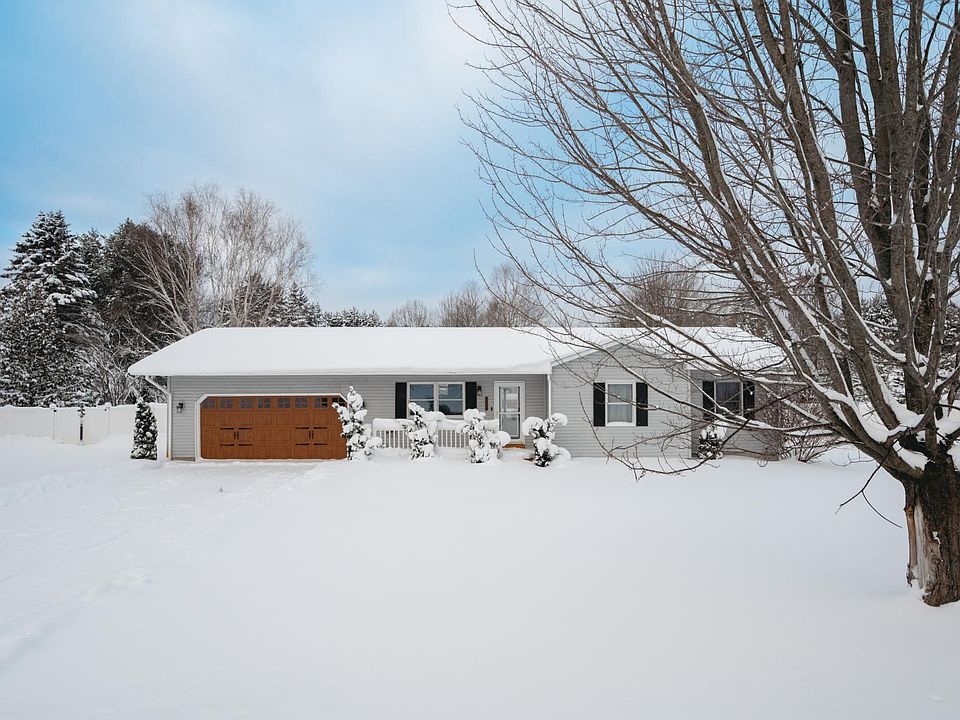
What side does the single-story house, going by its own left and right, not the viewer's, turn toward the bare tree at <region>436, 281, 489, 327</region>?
back

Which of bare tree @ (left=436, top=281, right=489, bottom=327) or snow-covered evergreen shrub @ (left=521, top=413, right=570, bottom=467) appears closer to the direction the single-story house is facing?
the snow-covered evergreen shrub

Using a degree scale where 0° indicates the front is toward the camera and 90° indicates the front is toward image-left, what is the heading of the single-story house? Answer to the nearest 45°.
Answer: approximately 0°

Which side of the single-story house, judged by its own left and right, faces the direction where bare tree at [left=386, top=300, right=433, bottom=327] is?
back

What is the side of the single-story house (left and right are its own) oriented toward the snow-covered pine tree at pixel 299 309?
back

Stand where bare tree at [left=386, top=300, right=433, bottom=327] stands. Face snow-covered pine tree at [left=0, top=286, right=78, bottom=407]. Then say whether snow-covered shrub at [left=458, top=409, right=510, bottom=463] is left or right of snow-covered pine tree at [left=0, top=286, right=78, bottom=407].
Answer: left

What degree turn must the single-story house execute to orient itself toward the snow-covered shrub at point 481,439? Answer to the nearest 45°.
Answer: approximately 45° to its left

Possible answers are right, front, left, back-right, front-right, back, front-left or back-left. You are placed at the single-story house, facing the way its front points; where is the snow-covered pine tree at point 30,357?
back-right
